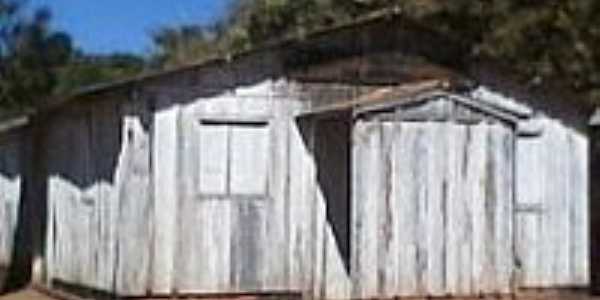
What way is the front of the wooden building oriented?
toward the camera

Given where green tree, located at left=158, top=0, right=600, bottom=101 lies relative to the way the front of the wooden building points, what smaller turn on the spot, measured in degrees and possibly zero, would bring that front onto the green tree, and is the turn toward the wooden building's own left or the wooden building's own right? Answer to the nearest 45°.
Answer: approximately 135° to the wooden building's own left
